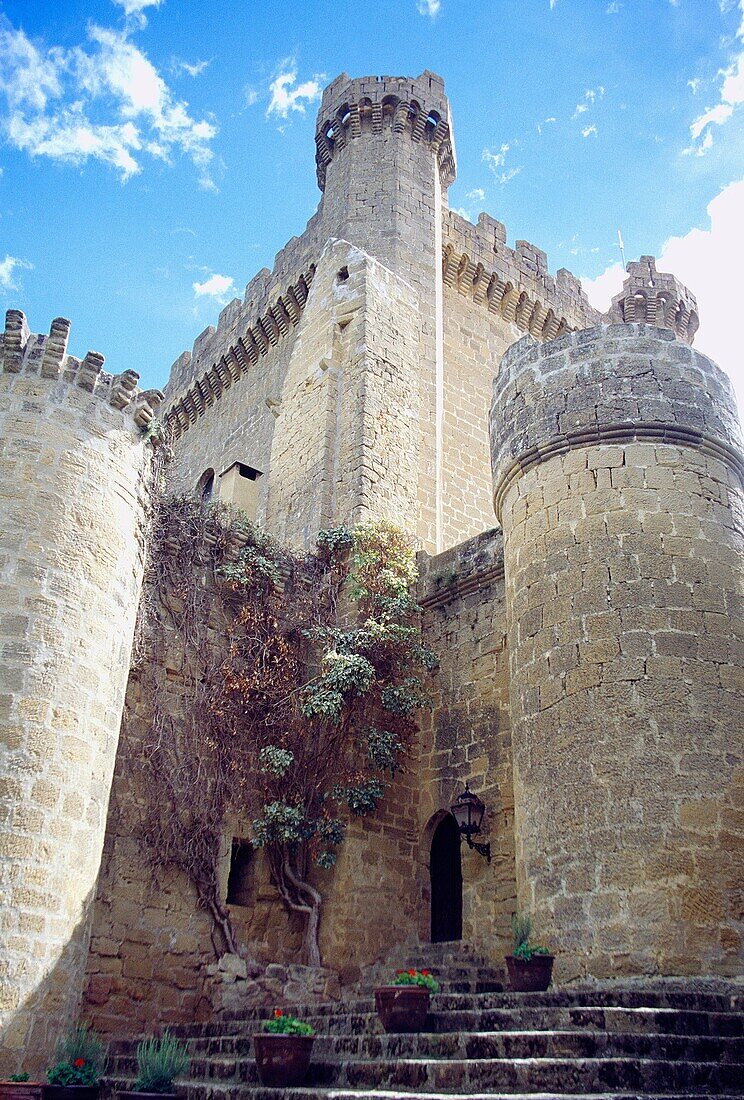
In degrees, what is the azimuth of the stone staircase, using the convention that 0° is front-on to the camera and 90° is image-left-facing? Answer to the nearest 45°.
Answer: approximately 0°

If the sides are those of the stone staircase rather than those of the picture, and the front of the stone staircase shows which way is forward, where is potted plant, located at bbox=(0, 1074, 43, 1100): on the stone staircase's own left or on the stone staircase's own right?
on the stone staircase's own right

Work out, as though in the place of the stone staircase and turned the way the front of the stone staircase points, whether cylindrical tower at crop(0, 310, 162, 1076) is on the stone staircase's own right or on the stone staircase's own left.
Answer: on the stone staircase's own right

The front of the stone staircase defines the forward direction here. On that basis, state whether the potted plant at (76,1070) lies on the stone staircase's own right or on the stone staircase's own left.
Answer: on the stone staircase's own right

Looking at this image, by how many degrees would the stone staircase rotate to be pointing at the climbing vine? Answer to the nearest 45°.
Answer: approximately 135° to its right

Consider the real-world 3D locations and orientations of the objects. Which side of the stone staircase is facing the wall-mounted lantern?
back
